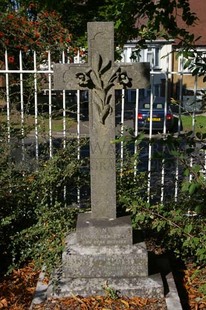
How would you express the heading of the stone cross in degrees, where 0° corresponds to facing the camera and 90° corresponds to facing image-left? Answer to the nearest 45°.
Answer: approximately 0°
